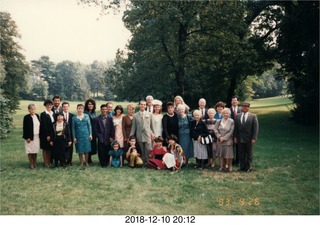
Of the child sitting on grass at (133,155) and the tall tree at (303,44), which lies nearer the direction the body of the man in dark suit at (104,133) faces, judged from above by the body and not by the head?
the child sitting on grass

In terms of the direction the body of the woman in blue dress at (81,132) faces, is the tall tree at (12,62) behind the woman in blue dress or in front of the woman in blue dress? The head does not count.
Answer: behind

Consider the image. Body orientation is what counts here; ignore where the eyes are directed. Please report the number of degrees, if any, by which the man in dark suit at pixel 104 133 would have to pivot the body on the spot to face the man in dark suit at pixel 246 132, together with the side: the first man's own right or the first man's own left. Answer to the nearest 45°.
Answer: approximately 90° to the first man's own left

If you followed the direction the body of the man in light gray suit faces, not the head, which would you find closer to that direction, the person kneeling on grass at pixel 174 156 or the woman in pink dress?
the person kneeling on grass

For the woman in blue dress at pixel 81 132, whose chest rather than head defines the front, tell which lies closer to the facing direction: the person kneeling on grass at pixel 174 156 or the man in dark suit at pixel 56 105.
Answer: the person kneeling on grass

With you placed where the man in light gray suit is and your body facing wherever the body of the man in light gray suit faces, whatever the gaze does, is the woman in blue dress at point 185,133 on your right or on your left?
on your left

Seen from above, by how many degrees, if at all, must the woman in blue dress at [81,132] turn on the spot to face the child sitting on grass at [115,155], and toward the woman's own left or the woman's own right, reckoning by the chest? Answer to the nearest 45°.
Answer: approximately 90° to the woman's own left

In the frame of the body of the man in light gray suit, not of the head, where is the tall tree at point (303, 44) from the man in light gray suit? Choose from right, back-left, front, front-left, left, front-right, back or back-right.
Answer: back-left

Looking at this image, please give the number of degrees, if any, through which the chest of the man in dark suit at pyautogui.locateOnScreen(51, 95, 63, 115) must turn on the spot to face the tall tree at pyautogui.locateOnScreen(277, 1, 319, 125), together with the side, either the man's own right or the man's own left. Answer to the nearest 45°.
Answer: approximately 90° to the man's own left

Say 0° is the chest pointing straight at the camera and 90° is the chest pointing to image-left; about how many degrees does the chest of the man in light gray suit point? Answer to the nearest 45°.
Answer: approximately 0°

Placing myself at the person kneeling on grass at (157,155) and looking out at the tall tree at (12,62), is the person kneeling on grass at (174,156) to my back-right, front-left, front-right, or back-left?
back-right
